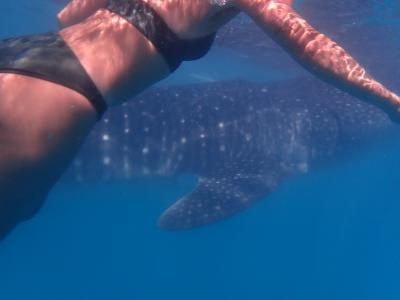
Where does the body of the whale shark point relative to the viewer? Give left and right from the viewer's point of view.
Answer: facing to the right of the viewer
